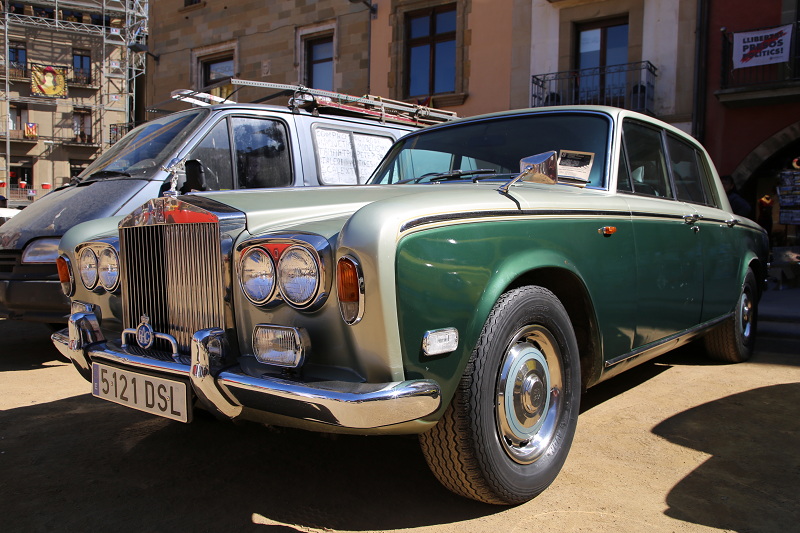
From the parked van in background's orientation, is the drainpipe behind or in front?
behind

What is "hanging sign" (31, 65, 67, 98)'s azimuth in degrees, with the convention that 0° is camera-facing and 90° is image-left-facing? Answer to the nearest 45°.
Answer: approximately 0°

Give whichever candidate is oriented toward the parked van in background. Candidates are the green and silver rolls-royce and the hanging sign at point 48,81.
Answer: the hanging sign

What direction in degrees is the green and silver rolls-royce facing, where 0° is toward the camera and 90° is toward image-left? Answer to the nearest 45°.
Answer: approximately 45°

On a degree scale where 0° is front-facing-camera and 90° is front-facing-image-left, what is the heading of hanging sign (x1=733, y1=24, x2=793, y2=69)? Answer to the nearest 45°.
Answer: approximately 0°

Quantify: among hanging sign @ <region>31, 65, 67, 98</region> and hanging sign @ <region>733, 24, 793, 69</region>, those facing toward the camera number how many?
2

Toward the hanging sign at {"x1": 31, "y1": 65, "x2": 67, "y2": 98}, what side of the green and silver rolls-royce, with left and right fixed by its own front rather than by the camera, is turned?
right

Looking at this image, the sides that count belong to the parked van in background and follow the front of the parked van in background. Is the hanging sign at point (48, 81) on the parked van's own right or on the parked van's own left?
on the parked van's own right

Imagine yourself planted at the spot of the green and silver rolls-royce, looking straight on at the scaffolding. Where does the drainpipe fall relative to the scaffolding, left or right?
right

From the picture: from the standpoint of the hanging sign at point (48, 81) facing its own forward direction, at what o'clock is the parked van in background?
The parked van in background is roughly at 12 o'clock from the hanging sign.
